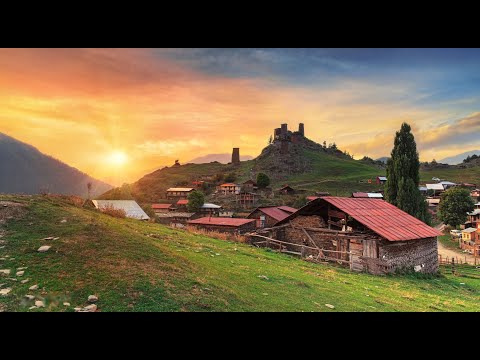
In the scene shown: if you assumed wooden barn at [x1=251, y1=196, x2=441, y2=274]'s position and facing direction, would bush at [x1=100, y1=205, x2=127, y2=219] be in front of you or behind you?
in front

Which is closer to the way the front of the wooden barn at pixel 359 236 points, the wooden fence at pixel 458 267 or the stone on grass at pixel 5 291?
the stone on grass

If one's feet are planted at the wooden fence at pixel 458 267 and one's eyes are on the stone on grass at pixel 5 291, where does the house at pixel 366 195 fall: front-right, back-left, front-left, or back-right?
back-right

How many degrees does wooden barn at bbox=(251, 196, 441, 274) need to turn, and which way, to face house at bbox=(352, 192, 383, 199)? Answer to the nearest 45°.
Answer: approximately 135° to its right

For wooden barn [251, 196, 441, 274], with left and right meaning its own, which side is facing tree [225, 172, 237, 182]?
right

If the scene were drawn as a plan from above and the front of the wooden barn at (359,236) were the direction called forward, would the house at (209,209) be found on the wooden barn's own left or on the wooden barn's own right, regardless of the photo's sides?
on the wooden barn's own right

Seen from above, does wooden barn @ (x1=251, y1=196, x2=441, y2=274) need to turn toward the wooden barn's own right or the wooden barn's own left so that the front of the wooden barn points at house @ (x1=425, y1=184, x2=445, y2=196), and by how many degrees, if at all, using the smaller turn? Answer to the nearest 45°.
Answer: approximately 180°

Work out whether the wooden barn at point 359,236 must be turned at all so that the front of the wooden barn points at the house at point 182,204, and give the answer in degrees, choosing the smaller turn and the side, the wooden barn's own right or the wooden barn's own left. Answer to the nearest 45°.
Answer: approximately 45° to the wooden barn's own right

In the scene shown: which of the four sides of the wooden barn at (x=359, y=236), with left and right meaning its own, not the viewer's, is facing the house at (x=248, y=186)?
right

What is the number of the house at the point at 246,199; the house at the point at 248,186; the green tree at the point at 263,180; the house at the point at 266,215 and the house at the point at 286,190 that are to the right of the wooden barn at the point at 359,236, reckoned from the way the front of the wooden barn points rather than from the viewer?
5

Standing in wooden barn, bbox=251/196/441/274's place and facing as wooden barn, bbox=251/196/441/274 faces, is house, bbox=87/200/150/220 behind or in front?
in front

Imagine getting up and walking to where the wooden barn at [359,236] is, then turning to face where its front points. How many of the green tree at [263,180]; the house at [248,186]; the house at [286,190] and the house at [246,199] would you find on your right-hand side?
4

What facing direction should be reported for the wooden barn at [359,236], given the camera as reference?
facing the viewer and to the left of the viewer

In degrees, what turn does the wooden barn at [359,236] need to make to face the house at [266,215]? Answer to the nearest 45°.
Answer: approximately 90° to its right
